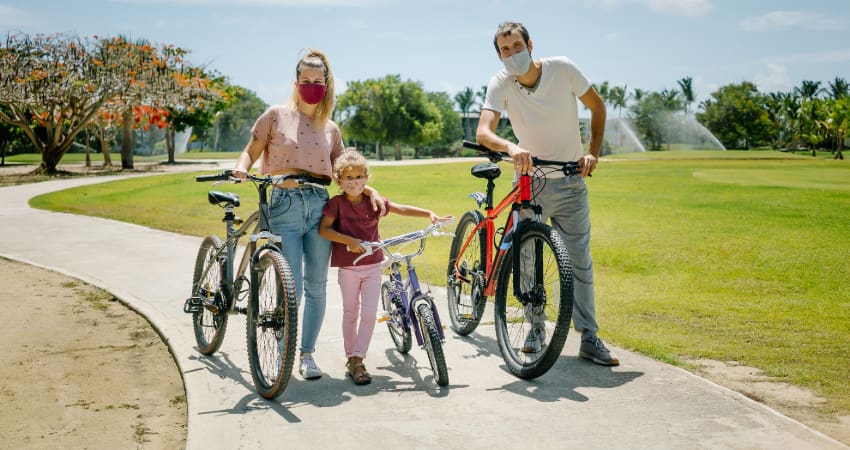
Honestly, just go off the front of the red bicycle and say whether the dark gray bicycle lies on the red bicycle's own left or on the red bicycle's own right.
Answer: on the red bicycle's own right

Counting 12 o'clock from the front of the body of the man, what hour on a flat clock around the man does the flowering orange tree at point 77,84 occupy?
The flowering orange tree is roughly at 5 o'clock from the man.

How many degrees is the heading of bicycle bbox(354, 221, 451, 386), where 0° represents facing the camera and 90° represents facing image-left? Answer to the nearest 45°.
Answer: approximately 315°

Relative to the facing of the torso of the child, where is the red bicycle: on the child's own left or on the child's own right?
on the child's own left

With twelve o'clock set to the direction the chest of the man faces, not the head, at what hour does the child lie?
The child is roughly at 2 o'clock from the man.

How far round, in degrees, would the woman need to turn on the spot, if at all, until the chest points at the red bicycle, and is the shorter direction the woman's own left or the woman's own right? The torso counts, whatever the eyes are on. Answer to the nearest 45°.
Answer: approximately 90° to the woman's own left

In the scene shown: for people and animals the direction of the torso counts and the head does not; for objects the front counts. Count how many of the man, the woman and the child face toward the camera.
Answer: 3

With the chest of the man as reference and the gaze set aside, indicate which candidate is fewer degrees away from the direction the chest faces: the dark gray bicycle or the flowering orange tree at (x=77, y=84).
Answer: the dark gray bicycle
